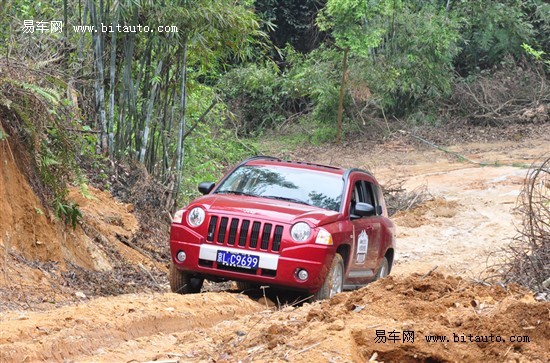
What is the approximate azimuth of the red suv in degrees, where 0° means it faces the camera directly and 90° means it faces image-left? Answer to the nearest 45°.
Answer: approximately 45°

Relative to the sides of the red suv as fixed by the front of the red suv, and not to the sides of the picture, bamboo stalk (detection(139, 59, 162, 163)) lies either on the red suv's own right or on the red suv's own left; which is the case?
on the red suv's own right

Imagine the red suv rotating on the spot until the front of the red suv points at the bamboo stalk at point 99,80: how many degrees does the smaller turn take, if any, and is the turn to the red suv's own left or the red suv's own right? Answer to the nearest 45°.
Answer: approximately 90° to the red suv's own right

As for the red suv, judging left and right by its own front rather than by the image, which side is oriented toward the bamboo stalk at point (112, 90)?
right
